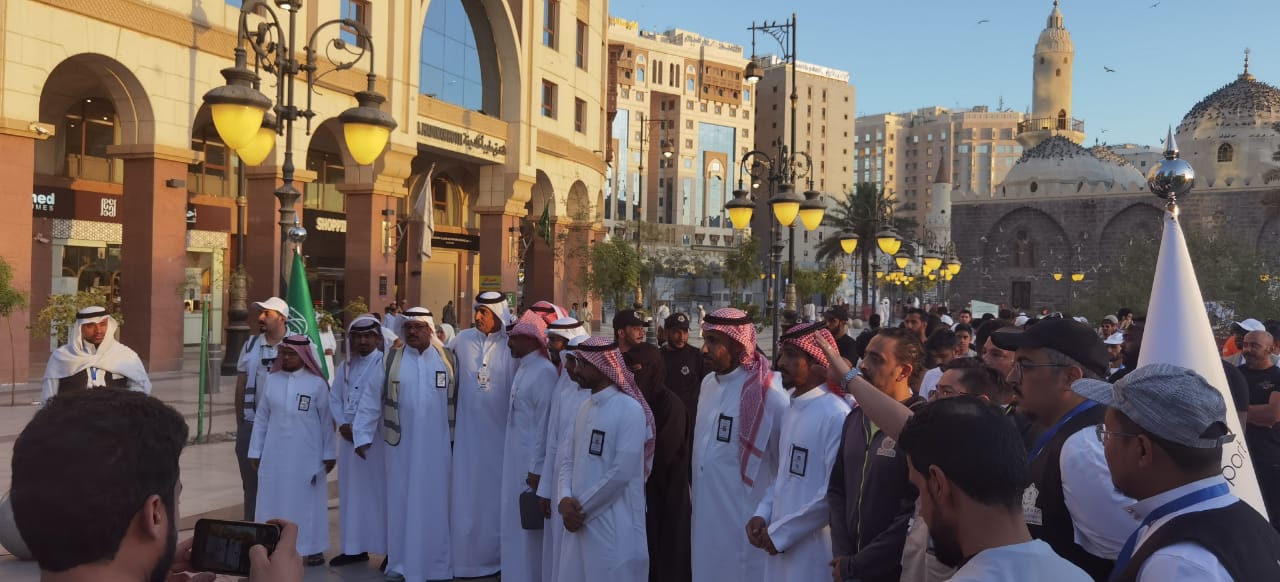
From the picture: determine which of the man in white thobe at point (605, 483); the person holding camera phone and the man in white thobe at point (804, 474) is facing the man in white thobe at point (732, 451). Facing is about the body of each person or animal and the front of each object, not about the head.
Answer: the person holding camera phone

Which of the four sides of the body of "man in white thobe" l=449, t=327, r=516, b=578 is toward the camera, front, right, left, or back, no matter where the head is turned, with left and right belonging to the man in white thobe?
front

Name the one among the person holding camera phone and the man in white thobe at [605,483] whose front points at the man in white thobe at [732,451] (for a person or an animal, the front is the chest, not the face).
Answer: the person holding camera phone

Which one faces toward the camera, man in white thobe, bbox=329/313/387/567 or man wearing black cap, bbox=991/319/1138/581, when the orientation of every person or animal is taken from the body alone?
the man in white thobe

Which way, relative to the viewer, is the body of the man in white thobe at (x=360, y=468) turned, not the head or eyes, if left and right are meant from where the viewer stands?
facing the viewer

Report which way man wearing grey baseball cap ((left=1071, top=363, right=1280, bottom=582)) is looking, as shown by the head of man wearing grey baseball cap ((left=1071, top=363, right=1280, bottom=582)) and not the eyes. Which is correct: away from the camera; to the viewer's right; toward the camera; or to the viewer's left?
to the viewer's left

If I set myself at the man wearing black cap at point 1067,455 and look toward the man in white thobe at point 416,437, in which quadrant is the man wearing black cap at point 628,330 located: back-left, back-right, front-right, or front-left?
front-right

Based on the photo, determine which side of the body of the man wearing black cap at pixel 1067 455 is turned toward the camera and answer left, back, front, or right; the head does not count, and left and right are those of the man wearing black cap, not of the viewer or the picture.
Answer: left

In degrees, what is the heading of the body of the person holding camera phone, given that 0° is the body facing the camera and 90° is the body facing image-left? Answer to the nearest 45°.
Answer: approximately 225°

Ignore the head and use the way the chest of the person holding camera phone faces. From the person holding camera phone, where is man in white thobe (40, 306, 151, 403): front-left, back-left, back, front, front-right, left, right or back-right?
front-left

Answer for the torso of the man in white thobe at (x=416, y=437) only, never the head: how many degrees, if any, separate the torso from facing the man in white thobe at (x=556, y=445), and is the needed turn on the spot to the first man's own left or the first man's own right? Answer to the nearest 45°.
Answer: approximately 45° to the first man's own left

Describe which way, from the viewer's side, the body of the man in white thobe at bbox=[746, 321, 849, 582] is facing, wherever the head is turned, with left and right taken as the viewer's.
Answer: facing the viewer and to the left of the viewer

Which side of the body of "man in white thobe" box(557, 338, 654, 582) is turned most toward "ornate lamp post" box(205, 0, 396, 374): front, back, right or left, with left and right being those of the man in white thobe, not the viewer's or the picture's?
right

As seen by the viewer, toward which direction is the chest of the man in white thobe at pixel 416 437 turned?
toward the camera

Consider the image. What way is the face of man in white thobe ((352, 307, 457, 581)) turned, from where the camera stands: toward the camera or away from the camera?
toward the camera
